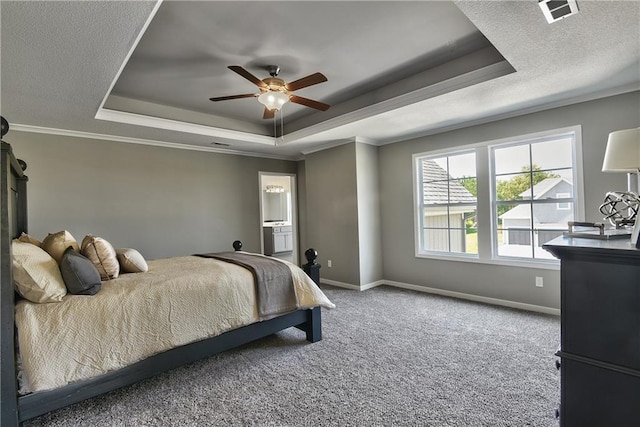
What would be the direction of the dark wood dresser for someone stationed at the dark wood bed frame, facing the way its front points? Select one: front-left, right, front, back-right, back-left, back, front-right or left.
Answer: right

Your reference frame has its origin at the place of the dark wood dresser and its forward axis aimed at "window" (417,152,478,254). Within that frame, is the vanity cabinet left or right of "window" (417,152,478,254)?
left

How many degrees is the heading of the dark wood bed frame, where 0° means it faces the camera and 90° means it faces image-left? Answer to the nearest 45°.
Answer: approximately 225°

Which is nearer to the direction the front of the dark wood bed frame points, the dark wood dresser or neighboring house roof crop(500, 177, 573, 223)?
the neighboring house roof

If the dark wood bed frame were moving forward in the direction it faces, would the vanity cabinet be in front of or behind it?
in front

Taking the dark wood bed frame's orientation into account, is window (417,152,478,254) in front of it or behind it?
in front

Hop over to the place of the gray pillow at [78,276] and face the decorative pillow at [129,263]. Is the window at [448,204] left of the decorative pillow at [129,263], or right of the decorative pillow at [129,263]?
right

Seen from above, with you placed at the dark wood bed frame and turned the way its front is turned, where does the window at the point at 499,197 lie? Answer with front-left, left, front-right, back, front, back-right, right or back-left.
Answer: front-right
